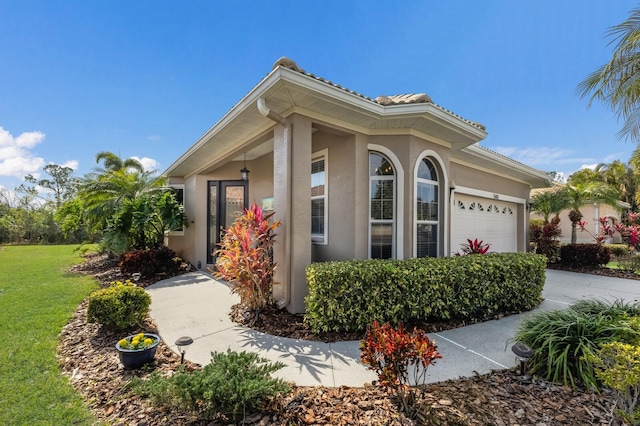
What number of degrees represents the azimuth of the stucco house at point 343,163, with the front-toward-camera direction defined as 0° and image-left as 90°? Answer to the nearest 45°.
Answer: approximately 315°

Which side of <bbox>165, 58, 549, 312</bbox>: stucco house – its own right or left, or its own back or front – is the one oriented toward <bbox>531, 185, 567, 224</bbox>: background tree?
left

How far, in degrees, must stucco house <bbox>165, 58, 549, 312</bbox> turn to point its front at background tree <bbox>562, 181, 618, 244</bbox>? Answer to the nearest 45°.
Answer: approximately 90° to its left

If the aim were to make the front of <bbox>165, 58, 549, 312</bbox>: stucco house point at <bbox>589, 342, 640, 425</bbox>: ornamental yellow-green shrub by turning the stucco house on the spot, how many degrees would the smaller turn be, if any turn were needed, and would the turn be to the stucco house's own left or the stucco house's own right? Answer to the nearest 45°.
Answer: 0° — it already faces it

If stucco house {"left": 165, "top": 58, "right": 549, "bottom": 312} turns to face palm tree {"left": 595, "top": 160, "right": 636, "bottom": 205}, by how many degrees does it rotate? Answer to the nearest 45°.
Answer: approximately 90° to its left

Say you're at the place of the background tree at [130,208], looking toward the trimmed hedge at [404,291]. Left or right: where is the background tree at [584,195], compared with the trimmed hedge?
left

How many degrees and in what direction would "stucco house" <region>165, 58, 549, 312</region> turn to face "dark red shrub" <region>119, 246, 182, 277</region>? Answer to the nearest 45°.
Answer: approximately 135° to its right

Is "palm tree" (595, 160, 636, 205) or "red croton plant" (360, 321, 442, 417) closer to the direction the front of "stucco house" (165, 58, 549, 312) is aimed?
the red croton plant
